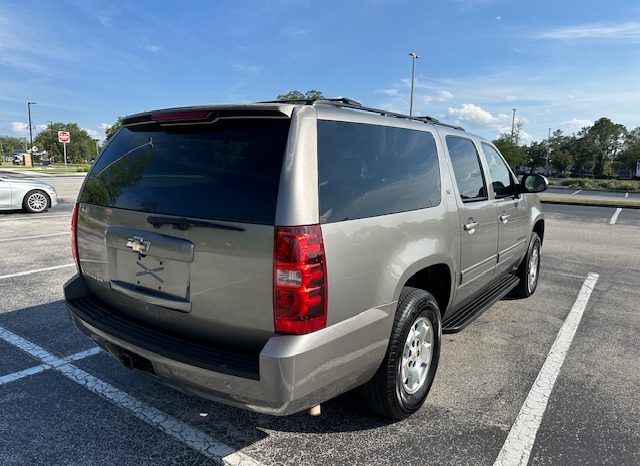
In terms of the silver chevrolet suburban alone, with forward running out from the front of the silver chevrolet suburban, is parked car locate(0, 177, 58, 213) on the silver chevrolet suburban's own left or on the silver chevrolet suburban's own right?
on the silver chevrolet suburban's own left

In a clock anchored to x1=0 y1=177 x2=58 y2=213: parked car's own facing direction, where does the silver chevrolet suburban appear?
The silver chevrolet suburban is roughly at 3 o'clock from the parked car.

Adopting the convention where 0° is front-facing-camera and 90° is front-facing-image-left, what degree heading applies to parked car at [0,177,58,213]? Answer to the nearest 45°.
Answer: approximately 270°

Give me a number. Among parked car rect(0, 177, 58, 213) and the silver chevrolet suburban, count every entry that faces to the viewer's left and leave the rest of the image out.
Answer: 0

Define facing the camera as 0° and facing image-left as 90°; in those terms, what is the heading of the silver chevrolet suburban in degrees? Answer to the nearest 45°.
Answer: approximately 225°
